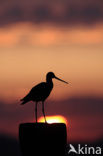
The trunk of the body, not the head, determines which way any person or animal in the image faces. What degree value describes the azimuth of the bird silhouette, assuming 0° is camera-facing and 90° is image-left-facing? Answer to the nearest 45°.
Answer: approximately 270°
